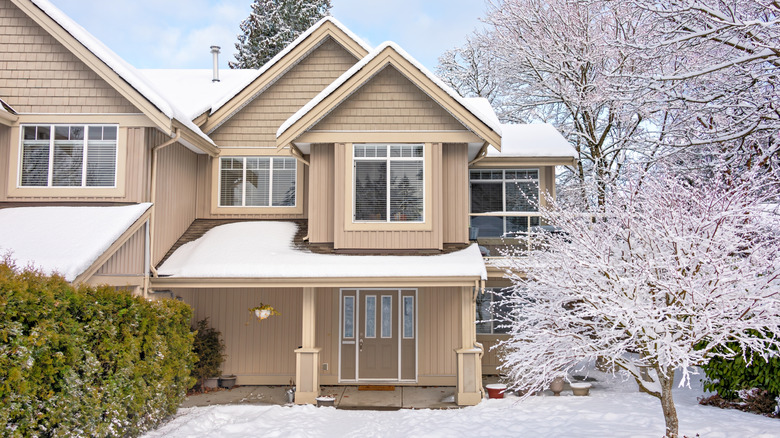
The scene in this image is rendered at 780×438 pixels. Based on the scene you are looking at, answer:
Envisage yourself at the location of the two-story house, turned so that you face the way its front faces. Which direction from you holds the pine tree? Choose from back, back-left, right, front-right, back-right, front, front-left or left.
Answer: back

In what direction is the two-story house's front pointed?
toward the camera

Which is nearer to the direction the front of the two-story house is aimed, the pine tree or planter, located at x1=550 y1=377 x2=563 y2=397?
the planter

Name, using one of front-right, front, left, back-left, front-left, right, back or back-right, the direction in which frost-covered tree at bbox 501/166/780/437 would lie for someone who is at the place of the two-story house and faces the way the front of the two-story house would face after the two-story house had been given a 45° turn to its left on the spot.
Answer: front

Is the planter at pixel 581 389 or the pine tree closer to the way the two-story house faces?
the planter

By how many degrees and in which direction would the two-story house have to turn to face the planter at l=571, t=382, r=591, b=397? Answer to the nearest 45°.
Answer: approximately 90° to its left
